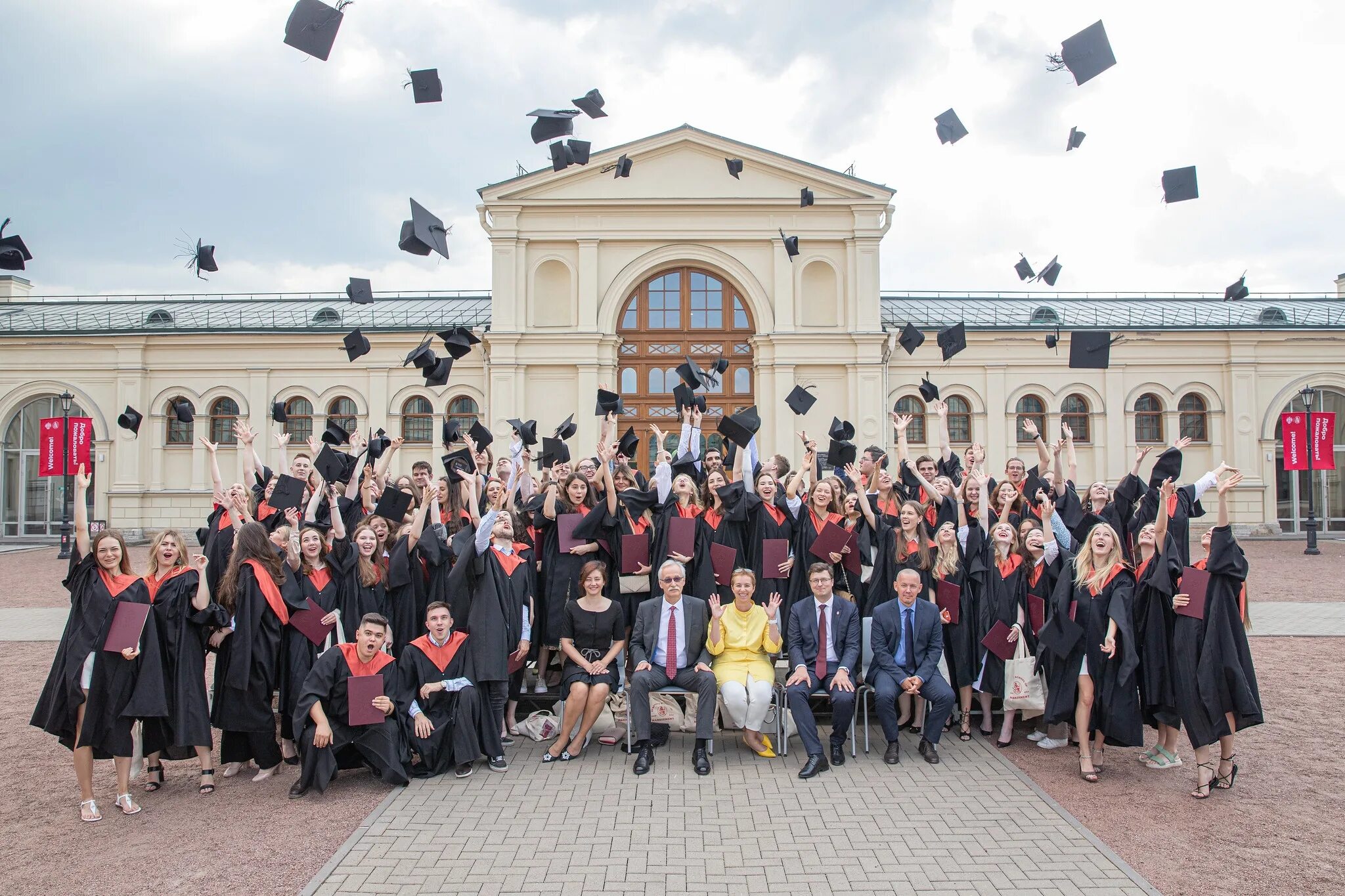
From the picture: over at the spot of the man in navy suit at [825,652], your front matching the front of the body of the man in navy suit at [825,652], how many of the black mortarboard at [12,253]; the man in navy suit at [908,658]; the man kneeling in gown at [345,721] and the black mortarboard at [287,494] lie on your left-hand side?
1

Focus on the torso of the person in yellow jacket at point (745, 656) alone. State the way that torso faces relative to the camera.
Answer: toward the camera

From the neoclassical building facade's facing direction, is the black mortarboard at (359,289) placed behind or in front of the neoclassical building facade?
in front

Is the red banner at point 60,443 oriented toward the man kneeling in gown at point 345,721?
yes

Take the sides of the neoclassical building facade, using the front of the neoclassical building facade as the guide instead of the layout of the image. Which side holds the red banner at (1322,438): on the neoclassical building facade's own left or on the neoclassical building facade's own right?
on the neoclassical building facade's own left

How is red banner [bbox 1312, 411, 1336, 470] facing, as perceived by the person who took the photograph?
facing the viewer

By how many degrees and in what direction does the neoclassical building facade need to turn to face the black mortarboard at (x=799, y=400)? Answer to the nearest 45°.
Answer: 0° — it already faces it
